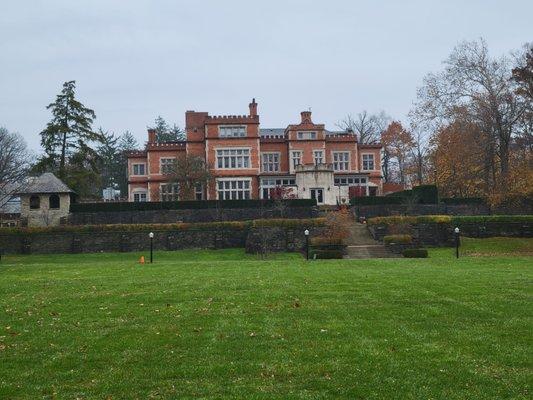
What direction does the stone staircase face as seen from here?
toward the camera

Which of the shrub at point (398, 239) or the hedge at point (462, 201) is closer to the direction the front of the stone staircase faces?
the shrub

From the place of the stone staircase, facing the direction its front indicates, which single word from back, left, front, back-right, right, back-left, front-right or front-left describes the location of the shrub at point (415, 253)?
front-left

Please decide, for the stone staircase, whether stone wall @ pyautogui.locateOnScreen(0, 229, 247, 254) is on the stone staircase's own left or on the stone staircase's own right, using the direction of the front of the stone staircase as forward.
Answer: on the stone staircase's own right

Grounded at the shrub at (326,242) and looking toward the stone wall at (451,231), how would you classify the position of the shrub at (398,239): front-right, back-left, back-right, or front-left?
front-right

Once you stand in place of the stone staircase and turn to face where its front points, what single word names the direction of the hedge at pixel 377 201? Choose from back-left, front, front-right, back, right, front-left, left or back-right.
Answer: back

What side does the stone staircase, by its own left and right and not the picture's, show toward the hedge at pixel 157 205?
right

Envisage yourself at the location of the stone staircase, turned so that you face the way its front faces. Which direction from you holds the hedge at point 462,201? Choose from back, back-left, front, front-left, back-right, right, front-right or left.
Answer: back-left

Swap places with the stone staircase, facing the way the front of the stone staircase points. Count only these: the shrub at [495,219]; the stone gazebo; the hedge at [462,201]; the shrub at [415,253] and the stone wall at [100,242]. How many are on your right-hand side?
2
